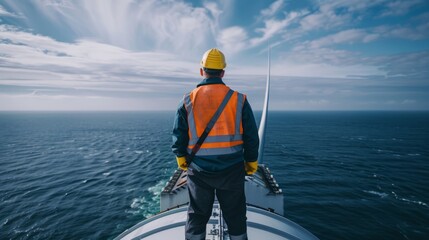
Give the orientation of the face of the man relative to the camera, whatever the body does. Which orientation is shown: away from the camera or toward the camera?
away from the camera

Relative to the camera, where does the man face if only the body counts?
away from the camera
